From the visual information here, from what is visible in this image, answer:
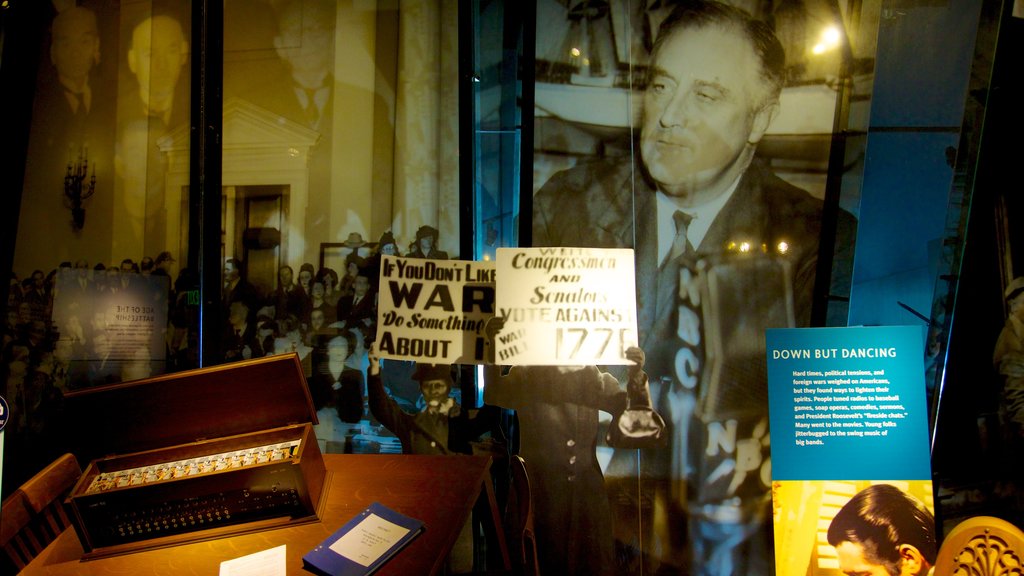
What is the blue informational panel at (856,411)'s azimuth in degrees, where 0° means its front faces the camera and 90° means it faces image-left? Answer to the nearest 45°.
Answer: approximately 0°

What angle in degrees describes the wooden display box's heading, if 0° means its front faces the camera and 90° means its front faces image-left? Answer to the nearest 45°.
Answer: approximately 0°

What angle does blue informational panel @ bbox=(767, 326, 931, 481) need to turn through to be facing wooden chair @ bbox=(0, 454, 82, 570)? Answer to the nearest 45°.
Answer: approximately 45° to its right

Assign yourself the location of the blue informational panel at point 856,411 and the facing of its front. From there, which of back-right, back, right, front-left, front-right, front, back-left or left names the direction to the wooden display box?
front-right

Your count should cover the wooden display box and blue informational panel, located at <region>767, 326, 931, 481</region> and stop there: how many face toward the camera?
2

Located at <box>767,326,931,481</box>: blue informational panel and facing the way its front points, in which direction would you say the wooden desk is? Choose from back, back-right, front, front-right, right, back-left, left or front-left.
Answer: front-right

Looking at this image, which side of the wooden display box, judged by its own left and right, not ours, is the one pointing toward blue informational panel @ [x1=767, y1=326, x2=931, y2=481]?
left
